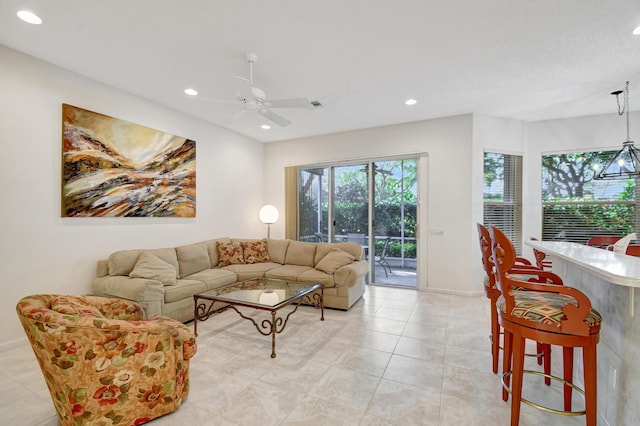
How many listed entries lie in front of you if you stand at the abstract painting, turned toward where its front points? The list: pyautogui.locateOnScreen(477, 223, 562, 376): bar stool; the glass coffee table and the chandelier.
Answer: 3

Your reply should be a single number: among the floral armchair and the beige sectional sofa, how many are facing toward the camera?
1

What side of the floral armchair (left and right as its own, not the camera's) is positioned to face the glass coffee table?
front

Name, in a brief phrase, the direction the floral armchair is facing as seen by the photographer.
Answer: facing away from the viewer and to the right of the viewer

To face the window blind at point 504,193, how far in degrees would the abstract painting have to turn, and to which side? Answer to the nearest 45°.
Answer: approximately 45° to its left

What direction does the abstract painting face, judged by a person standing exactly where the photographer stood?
facing the viewer and to the right of the viewer

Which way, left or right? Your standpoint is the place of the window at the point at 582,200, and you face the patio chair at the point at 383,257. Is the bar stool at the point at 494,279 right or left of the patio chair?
left

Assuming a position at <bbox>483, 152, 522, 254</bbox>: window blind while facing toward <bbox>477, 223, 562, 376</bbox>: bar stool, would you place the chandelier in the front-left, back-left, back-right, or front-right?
front-left

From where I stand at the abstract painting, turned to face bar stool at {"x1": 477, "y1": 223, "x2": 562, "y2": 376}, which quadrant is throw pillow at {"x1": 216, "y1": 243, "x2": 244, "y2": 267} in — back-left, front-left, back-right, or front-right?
front-left

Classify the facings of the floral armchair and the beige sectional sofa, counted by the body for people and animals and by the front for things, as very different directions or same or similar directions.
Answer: very different directions

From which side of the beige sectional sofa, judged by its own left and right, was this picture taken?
front

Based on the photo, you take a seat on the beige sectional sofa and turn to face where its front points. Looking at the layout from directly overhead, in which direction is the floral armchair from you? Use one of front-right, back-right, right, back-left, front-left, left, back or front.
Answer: front

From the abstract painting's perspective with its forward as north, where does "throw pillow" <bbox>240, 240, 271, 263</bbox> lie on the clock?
The throw pillow is roughly at 10 o'clock from the abstract painting.
